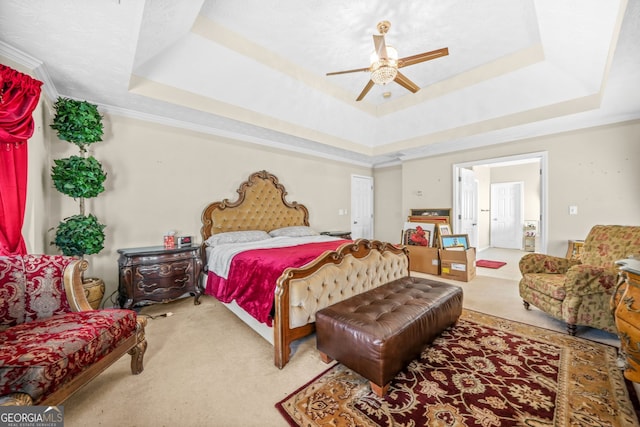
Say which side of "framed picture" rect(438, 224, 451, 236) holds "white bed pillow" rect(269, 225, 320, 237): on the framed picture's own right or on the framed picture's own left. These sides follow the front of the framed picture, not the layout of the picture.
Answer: on the framed picture's own right

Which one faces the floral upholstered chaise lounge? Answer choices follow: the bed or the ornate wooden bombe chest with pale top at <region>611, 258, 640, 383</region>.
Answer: the ornate wooden bombe chest with pale top

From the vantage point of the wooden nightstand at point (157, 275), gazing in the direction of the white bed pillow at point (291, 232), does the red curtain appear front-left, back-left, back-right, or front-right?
back-right

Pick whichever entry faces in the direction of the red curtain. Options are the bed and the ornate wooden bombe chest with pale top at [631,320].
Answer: the ornate wooden bombe chest with pale top

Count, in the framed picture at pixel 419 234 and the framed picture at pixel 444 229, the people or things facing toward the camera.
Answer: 2

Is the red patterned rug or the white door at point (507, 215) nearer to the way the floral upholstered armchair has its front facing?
the red patterned rug

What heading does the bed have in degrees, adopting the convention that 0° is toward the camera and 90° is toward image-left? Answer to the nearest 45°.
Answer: approximately 315°

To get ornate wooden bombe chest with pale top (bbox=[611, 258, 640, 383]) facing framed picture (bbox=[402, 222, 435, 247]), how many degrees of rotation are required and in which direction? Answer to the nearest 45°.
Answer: approximately 90° to its right

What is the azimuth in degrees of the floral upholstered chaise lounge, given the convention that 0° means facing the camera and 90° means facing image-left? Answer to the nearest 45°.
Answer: approximately 315°

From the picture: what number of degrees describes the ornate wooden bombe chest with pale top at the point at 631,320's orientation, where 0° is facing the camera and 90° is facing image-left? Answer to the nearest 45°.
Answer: approximately 45°

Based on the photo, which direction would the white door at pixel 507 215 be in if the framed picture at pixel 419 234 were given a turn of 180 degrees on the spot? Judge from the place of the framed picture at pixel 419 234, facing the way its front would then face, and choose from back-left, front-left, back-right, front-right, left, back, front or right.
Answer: front-right

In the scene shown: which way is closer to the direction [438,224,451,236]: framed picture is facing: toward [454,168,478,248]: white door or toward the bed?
the bed
